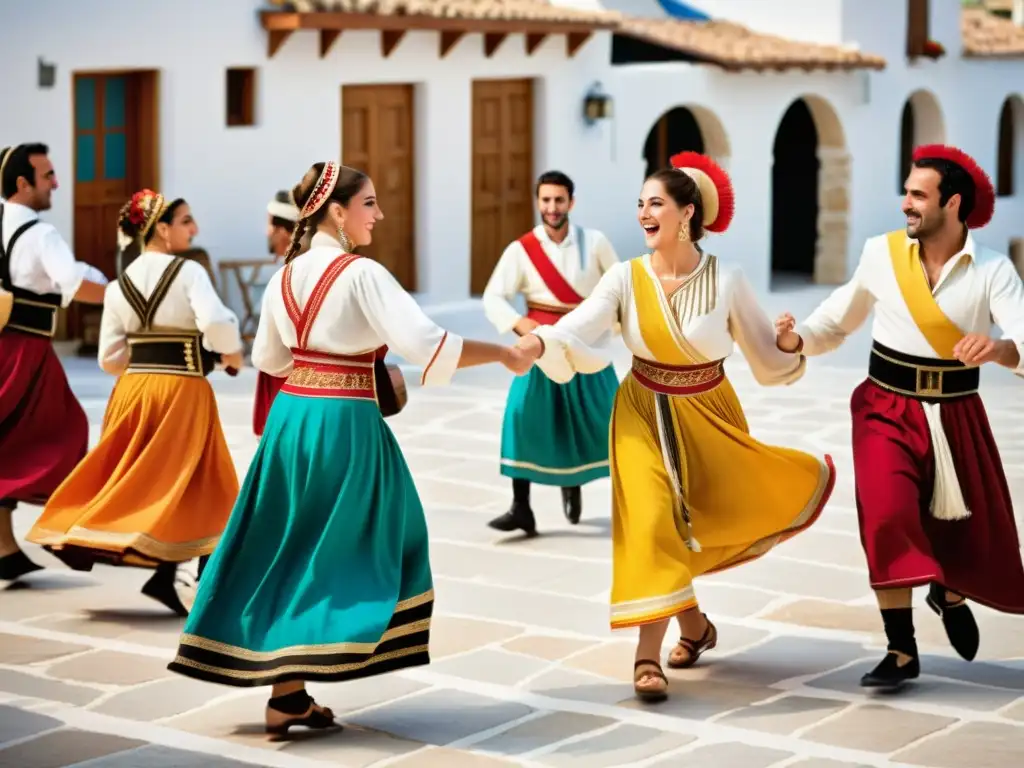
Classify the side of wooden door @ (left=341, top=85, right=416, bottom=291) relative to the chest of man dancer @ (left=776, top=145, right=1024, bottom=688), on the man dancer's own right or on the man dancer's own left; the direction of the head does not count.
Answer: on the man dancer's own right

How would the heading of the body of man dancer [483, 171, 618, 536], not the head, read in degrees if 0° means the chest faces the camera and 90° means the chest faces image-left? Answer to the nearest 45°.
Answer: approximately 0°

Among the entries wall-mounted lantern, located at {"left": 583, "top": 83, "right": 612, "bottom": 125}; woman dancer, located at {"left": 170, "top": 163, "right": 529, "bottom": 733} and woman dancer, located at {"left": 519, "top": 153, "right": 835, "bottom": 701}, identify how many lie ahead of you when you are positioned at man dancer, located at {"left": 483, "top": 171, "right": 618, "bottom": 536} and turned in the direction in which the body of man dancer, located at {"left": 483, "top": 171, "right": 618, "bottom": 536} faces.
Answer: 2

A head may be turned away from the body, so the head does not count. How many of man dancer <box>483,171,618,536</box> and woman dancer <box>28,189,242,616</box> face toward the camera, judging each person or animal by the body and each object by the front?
1

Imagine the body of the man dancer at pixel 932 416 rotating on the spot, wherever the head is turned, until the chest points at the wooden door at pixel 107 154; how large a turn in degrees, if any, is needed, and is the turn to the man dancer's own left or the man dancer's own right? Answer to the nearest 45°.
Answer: approximately 90° to the man dancer's own right

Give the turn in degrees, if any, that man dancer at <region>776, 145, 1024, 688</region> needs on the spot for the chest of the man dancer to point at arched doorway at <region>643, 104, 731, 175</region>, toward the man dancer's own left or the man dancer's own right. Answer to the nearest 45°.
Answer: approximately 135° to the man dancer's own right

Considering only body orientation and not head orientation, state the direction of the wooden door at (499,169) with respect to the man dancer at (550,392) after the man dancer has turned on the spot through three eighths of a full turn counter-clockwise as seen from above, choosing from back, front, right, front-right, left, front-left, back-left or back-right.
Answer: front-left

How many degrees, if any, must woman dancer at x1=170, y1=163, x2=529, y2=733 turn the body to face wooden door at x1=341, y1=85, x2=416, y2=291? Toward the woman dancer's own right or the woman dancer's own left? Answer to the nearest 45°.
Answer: approximately 45° to the woman dancer's own left

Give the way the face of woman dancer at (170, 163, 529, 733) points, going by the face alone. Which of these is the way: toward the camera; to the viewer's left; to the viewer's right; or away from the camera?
to the viewer's right

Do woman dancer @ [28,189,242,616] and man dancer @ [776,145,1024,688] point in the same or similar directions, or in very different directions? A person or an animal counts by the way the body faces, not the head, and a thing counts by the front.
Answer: very different directions

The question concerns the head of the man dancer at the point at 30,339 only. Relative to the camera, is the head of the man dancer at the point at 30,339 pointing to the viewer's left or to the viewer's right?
to the viewer's right

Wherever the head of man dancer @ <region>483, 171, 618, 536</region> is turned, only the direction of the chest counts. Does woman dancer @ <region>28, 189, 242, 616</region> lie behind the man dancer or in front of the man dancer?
in front
